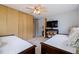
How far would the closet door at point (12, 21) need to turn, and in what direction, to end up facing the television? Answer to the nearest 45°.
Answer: approximately 45° to its left

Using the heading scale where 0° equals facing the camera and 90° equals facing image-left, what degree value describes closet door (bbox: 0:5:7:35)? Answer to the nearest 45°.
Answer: approximately 315°

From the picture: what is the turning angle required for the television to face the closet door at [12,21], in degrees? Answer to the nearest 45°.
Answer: approximately 90° to its right

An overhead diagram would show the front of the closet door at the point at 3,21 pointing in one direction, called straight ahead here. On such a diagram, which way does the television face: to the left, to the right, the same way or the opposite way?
to the right

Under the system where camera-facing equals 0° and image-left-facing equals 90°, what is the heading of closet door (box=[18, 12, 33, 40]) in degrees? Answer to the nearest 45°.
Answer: approximately 315°
